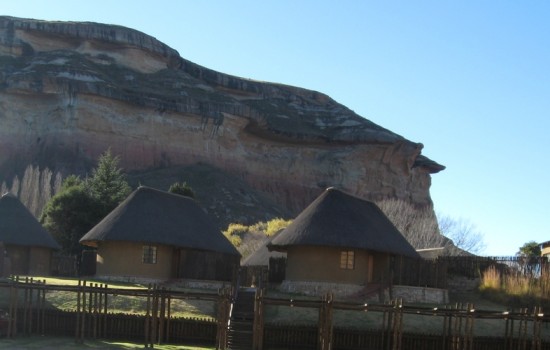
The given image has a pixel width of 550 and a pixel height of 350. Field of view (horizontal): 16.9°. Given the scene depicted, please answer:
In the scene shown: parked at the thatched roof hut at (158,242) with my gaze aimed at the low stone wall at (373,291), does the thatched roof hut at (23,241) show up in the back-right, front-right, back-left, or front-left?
back-left

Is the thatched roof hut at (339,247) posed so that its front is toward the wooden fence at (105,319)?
no

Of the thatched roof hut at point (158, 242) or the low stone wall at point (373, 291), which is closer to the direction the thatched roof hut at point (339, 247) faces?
the low stone wall

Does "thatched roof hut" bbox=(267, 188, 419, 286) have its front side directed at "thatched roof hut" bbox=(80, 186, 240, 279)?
no

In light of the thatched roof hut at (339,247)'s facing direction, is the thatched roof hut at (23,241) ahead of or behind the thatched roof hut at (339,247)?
behind

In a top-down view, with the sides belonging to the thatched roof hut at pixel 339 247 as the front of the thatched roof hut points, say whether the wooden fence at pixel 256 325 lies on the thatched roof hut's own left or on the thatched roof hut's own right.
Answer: on the thatched roof hut's own right

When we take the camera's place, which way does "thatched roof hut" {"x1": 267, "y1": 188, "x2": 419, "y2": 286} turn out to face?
facing the viewer and to the right of the viewer

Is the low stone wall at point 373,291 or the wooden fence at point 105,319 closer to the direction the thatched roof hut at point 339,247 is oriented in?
the low stone wall

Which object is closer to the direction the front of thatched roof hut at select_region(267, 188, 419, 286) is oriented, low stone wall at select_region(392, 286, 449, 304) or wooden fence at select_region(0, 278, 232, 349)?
the low stone wall

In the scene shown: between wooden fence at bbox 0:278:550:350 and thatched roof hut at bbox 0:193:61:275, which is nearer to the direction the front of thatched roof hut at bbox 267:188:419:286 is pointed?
the wooden fence
